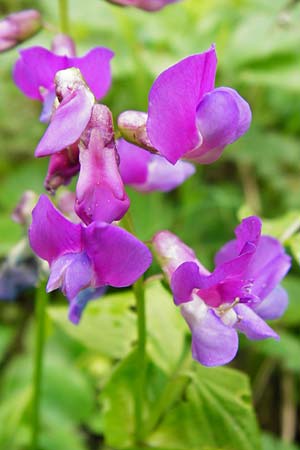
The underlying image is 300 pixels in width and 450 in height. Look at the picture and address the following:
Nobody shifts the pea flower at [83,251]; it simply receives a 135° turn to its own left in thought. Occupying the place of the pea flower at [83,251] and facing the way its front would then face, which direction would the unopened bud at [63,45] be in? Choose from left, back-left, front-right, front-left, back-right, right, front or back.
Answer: front-left

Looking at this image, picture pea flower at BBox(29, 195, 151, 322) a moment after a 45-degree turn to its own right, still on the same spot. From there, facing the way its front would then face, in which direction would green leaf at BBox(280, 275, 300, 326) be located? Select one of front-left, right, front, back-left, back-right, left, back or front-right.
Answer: back

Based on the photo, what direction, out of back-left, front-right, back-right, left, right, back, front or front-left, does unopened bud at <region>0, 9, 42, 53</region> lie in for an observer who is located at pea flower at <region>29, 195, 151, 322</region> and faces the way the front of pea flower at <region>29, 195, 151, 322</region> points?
back

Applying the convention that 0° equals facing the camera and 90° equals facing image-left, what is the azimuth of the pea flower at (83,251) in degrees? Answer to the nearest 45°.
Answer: approximately 0°

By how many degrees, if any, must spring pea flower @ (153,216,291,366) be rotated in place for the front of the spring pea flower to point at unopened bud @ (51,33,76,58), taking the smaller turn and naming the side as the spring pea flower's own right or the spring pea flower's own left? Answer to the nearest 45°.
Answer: approximately 180°
